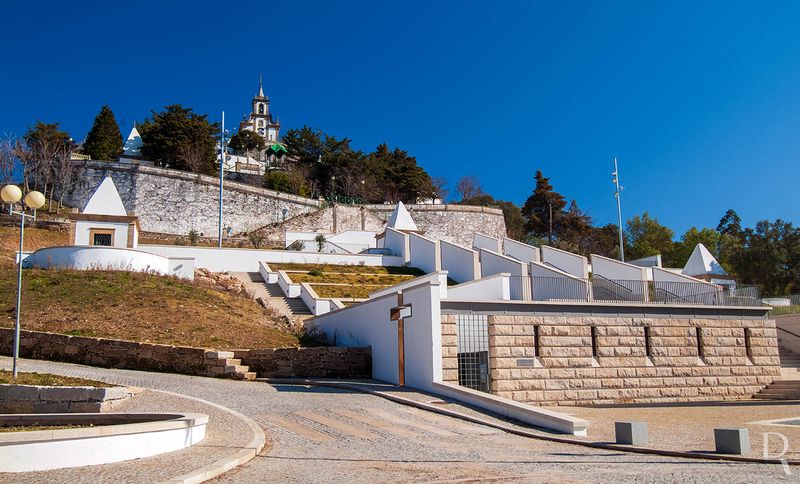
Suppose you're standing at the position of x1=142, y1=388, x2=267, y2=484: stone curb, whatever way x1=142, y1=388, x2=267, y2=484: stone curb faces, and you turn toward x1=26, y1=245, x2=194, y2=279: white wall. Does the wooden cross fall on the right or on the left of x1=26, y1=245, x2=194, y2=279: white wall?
right

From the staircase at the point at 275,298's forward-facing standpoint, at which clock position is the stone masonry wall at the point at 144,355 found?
The stone masonry wall is roughly at 2 o'clock from the staircase.

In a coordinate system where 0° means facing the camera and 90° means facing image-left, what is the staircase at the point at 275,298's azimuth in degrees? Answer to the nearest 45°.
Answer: approximately 315°

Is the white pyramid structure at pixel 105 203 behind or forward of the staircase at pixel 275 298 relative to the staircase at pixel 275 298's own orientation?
behind

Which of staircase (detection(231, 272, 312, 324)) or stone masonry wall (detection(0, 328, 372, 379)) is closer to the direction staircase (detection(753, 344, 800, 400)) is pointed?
the stone masonry wall

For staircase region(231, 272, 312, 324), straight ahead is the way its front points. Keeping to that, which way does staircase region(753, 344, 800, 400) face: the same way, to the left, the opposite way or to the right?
to the right

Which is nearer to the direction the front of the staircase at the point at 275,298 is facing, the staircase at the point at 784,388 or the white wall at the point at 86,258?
the staircase

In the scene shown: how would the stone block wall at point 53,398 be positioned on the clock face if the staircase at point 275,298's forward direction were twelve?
The stone block wall is roughly at 2 o'clock from the staircase.

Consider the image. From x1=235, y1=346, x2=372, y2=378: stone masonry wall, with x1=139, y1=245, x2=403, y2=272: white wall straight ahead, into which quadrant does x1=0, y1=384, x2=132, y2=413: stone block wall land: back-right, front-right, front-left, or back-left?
back-left
